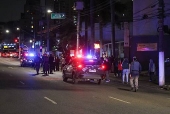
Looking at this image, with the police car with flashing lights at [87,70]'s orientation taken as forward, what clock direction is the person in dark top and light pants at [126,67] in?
The person in dark top and light pants is roughly at 4 o'clock from the police car with flashing lights.

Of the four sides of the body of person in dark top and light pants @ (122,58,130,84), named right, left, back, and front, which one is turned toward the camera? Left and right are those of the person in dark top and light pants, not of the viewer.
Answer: back

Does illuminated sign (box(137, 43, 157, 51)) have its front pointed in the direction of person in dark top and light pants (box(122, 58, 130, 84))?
yes

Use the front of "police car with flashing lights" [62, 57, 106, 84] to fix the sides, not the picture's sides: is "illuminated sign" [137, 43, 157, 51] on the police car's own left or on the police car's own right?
on the police car's own right

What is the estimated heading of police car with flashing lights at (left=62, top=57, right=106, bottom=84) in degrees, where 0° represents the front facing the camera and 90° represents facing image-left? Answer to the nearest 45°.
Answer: approximately 135°

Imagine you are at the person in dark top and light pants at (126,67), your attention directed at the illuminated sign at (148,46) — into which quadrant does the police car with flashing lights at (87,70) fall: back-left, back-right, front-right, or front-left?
back-left

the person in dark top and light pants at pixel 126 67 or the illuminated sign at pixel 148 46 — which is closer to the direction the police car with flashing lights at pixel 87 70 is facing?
the illuminated sign

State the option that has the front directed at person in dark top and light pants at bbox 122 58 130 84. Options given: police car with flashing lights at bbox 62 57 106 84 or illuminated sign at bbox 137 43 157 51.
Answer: the illuminated sign
